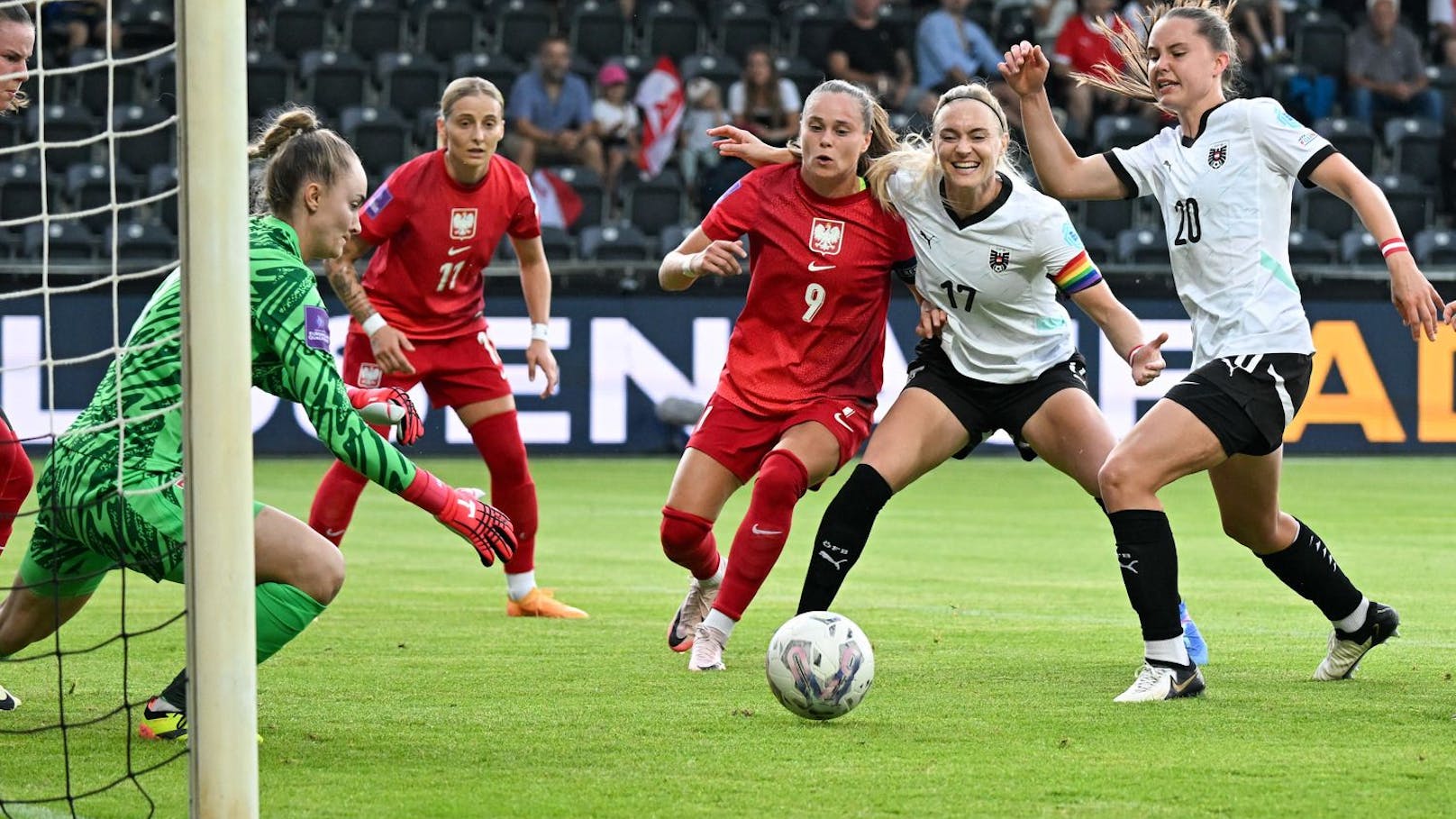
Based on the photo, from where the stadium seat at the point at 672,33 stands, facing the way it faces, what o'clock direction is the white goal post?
The white goal post is roughly at 12 o'clock from the stadium seat.

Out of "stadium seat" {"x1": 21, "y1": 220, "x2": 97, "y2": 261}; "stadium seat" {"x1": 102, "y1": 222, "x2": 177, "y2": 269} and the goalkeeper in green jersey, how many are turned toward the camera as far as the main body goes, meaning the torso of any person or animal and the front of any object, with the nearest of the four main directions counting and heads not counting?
2

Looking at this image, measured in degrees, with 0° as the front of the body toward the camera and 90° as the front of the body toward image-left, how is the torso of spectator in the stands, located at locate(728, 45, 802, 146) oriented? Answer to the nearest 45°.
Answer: approximately 0°

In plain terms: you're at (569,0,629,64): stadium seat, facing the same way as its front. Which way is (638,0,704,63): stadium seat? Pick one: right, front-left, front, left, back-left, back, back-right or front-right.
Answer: left

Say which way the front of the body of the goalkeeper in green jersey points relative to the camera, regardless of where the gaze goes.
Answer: to the viewer's right

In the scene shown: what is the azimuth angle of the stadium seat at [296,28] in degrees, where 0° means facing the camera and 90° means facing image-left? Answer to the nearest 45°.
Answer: approximately 0°

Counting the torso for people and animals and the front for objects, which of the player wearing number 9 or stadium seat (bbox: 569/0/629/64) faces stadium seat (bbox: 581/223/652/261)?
stadium seat (bbox: 569/0/629/64)
